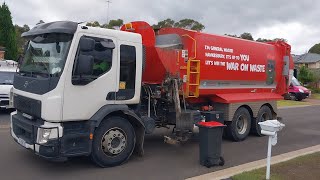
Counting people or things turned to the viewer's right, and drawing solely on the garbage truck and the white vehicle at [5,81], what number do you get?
0

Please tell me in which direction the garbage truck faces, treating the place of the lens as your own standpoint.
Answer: facing the viewer and to the left of the viewer

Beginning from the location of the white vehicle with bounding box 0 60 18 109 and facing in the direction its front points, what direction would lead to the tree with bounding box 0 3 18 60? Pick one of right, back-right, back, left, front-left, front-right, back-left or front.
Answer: back

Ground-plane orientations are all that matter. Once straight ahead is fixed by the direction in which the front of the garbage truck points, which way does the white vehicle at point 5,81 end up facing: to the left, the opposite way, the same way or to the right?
to the left

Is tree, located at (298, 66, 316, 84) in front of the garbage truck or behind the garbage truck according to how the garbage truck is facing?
behind

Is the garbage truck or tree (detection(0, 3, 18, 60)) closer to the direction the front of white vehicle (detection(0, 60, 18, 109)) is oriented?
the garbage truck

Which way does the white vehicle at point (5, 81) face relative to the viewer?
toward the camera

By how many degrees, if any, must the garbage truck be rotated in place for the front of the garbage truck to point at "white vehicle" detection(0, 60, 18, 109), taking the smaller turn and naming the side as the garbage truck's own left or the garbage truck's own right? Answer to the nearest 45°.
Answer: approximately 90° to the garbage truck's own right

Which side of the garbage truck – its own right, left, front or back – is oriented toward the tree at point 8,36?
right

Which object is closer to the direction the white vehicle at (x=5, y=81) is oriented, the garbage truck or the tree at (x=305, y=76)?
the garbage truck
